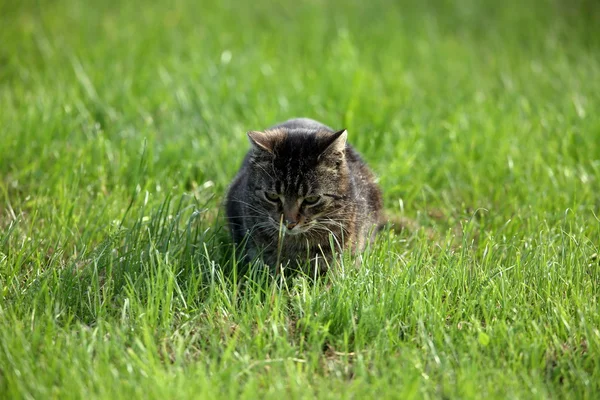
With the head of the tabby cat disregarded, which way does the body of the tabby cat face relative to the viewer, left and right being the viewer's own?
facing the viewer
